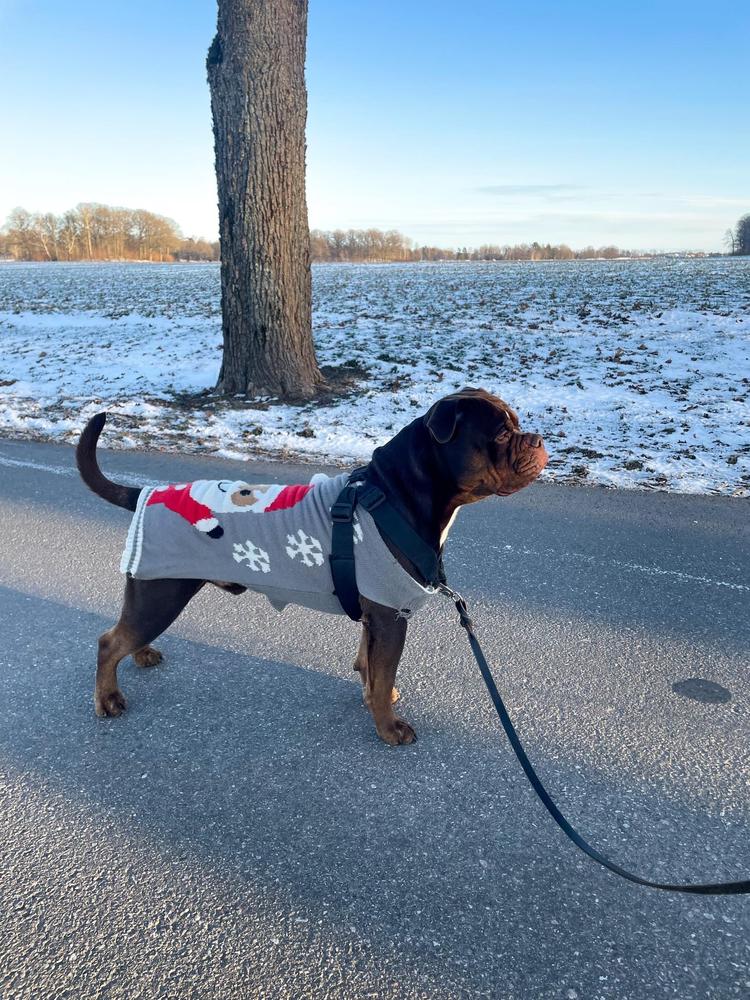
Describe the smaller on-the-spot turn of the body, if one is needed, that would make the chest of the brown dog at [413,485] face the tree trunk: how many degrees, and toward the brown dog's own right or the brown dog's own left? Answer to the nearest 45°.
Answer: approximately 90° to the brown dog's own left

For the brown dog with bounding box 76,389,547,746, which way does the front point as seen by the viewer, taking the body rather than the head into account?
to the viewer's right
